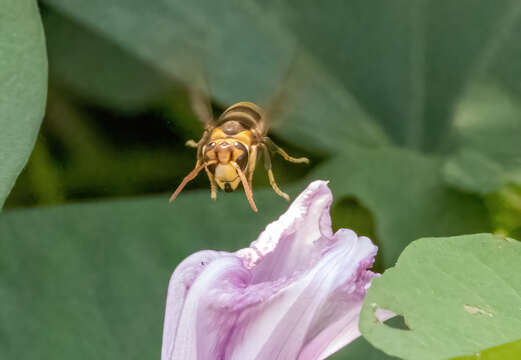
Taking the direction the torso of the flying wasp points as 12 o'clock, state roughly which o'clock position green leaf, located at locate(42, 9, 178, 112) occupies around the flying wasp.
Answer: The green leaf is roughly at 5 o'clock from the flying wasp.

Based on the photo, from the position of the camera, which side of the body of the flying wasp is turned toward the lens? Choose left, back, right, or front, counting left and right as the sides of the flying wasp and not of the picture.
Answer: front

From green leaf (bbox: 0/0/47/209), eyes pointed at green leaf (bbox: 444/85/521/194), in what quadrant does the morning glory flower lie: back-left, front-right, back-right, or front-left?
front-right

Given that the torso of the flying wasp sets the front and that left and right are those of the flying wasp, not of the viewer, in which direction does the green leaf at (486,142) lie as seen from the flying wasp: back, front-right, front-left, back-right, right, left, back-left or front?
back-left

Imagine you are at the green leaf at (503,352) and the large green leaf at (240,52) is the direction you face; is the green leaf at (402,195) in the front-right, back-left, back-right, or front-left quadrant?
front-right

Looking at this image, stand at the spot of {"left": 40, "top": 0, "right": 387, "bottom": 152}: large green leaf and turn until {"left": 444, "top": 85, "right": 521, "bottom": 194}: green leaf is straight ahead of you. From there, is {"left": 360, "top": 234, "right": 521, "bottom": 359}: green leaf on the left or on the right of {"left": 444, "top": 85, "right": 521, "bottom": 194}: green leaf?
right

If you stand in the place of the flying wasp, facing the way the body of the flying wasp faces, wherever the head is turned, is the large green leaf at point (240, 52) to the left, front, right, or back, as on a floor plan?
back

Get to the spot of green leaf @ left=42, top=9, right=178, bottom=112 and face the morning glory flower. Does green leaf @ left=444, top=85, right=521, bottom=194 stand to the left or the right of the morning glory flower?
left
